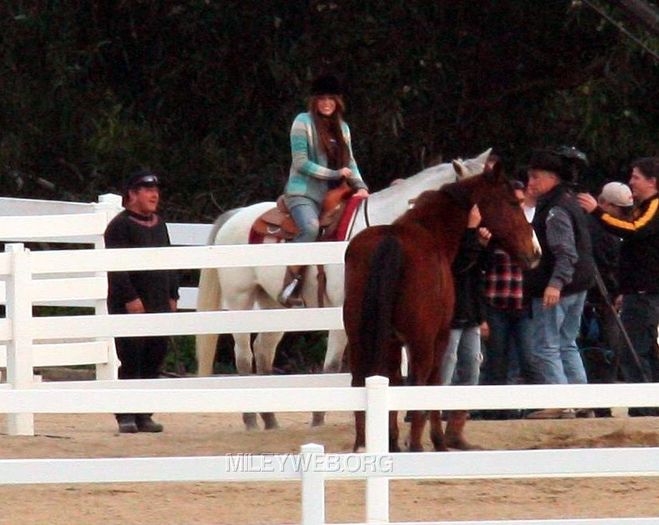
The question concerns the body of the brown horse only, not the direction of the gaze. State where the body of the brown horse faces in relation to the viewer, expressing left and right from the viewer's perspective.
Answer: facing away from the viewer and to the right of the viewer

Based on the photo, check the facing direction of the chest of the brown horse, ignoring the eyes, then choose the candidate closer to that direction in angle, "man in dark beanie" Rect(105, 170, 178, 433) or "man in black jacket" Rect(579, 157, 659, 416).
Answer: the man in black jacket

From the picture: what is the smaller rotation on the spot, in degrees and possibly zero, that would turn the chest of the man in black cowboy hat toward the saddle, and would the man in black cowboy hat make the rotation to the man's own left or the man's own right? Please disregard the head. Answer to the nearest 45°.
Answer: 0° — they already face it

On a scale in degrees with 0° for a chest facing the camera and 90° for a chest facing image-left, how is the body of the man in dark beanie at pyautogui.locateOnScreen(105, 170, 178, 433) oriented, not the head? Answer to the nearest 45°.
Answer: approximately 315°

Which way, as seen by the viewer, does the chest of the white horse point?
to the viewer's right

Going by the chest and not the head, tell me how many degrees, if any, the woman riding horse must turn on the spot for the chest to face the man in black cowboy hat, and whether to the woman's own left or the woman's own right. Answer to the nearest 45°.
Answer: approximately 45° to the woman's own left

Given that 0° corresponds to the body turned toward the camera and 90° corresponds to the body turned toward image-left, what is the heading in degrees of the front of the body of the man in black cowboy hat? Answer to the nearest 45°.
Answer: approximately 90°

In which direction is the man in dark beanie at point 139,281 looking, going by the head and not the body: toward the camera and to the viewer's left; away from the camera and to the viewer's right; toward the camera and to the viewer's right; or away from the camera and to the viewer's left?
toward the camera and to the viewer's right

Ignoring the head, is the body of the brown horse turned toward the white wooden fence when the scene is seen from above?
no

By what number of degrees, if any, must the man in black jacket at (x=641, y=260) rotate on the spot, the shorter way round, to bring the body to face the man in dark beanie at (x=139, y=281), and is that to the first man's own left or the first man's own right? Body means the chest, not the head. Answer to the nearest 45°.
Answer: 0° — they already face them

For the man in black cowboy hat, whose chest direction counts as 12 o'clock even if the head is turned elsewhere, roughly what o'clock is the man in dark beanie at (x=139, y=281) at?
The man in dark beanie is roughly at 12 o'clock from the man in black cowboy hat.

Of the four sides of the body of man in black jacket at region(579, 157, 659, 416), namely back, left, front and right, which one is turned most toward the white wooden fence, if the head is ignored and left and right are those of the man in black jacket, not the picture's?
left

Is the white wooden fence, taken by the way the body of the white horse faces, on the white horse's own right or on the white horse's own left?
on the white horse's own right

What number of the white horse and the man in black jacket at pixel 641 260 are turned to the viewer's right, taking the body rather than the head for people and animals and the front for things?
1

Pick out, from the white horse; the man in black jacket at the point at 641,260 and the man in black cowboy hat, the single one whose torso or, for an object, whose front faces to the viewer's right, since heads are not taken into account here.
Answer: the white horse

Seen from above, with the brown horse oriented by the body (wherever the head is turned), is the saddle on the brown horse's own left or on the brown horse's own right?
on the brown horse's own left

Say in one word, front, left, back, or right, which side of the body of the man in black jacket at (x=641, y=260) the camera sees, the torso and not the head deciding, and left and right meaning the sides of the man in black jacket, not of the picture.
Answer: left

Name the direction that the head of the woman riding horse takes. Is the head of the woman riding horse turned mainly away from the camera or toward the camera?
toward the camera

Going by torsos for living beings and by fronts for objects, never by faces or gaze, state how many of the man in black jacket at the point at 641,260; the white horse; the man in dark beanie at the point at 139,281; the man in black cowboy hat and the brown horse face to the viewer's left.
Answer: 2

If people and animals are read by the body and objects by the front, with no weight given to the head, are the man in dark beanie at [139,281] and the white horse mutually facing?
no
